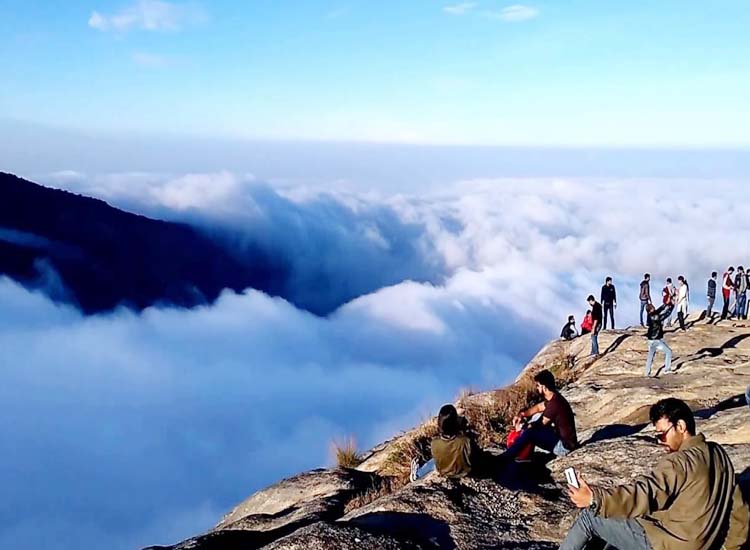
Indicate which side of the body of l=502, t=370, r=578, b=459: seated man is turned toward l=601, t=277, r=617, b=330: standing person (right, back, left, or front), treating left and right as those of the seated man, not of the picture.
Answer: right

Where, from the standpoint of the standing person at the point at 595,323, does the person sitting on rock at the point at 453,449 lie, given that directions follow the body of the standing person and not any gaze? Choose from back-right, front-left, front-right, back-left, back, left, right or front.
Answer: left

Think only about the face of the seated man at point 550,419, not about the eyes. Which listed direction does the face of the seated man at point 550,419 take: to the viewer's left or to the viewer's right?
to the viewer's left

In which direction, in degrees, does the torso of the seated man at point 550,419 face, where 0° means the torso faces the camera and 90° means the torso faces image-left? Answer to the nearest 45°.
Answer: approximately 90°

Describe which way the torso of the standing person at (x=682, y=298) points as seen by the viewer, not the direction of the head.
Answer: to the viewer's left

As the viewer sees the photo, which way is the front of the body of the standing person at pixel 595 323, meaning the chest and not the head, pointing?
to the viewer's left

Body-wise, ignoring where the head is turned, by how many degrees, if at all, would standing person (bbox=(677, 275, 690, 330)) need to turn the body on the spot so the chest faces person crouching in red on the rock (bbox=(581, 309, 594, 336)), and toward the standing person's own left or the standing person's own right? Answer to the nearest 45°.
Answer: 0° — they already face them

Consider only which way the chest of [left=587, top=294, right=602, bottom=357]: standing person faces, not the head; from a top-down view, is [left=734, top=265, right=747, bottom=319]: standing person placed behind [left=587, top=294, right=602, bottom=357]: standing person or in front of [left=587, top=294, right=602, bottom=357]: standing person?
behind

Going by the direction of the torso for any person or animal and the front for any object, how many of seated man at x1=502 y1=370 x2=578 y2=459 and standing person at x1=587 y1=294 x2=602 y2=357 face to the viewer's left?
2
